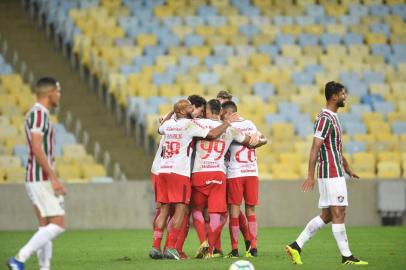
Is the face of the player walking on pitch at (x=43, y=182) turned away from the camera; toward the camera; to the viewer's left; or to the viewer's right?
to the viewer's right

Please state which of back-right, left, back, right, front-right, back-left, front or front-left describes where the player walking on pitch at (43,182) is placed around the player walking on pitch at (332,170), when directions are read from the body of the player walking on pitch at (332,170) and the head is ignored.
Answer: back-right

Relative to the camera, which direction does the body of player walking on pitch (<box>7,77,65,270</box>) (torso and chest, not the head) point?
to the viewer's right

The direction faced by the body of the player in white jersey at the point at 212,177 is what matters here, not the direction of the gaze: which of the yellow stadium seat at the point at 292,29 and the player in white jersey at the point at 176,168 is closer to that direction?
the yellow stadium seat

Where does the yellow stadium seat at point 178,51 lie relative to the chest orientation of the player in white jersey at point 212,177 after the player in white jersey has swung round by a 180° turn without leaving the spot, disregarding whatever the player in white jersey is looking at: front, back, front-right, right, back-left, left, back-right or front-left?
back

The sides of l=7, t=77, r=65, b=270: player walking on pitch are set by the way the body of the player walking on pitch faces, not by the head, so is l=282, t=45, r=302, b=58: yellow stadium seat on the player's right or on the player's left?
on the player's left

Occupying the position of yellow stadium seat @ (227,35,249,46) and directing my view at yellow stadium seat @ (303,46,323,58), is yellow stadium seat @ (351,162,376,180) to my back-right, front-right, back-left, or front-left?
front-right

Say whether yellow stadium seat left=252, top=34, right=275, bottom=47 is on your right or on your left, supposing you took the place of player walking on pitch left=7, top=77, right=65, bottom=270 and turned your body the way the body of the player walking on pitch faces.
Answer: on your left

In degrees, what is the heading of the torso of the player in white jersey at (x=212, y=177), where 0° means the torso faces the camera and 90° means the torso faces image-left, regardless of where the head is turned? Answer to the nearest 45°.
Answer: approximately 180°
